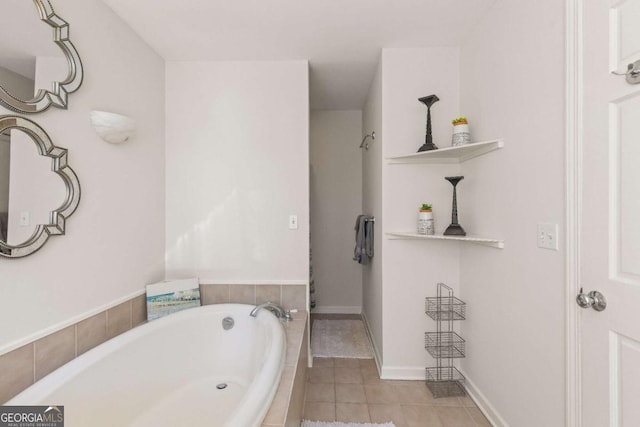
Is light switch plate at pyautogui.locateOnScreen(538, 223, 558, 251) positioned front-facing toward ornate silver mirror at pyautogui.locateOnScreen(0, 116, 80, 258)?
yes

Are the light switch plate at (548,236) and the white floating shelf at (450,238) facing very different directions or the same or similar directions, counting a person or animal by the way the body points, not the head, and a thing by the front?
same or similar directions

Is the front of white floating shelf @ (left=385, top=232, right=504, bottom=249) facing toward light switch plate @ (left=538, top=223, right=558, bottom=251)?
no

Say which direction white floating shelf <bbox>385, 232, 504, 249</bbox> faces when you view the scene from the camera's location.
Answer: facing the viewer and to the left of the viewer

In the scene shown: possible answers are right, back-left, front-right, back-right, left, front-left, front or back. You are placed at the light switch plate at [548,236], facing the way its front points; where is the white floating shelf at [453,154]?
right

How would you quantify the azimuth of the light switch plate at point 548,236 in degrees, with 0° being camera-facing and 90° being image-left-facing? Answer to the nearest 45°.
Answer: approximately 45°

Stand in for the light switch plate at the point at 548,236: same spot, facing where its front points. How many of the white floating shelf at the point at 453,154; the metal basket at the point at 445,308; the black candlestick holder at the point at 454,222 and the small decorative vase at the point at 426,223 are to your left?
0

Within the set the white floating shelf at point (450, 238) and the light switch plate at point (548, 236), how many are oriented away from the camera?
0

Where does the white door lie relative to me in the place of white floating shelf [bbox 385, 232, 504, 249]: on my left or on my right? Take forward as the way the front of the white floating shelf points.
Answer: on my left

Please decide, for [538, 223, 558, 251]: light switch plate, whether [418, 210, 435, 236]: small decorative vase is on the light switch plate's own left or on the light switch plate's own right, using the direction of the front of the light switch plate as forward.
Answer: on the light switch plate's own right

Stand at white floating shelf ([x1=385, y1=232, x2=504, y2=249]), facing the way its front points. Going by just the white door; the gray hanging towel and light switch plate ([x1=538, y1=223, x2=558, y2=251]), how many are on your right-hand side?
1
